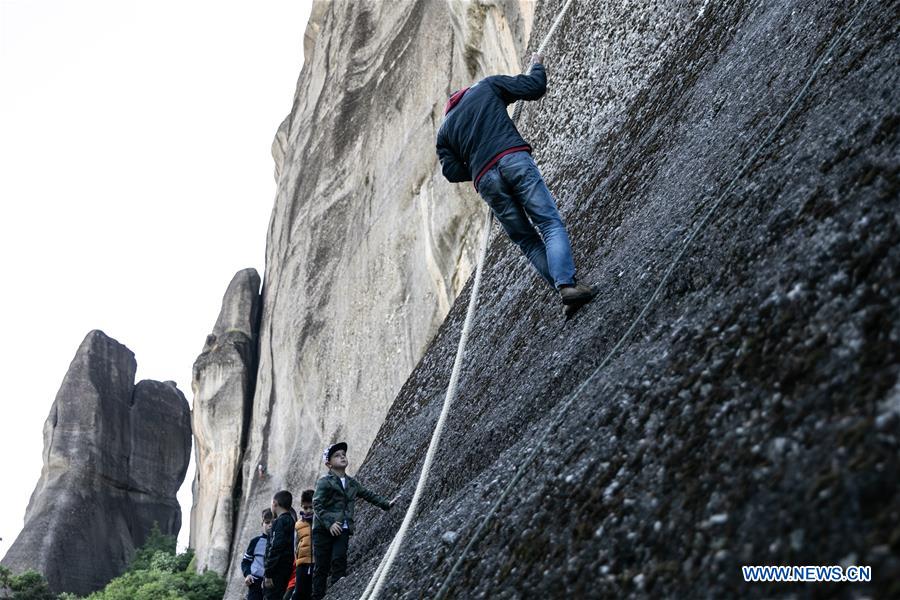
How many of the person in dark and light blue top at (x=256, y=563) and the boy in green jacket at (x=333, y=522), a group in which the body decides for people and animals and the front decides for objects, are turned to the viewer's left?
0

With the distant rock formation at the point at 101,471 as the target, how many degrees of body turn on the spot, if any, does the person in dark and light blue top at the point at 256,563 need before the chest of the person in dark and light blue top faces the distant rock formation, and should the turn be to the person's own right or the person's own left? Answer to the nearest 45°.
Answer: approximately 135° to the person's own left

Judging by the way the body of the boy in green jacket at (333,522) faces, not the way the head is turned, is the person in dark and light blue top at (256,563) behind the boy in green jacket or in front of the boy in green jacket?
behind

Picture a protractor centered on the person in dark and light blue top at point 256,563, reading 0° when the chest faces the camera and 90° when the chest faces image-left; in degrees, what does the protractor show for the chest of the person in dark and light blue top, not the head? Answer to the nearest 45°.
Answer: approximately 315°

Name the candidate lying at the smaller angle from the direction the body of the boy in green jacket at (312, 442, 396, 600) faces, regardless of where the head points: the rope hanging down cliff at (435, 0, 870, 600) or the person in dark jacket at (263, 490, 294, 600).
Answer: the rope hanging down cliff

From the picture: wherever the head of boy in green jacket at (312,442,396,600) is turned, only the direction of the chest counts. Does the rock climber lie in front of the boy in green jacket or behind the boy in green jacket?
in front

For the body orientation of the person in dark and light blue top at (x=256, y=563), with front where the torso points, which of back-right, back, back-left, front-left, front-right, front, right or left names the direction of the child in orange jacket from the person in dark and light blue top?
front-left

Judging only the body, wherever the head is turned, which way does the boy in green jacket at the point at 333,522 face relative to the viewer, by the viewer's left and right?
facing the viewer and to the right of the viewer

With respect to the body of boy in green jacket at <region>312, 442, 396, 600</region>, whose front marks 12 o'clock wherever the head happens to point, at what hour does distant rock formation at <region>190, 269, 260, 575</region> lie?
The distant rock formation is roughly at 7 o'clock from the boy in green jacket.

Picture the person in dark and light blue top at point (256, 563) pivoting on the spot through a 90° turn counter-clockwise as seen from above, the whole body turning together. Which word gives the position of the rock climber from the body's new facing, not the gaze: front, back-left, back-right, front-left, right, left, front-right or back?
back-right

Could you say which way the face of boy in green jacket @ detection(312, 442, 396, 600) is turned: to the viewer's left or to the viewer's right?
to the viewer's right
